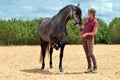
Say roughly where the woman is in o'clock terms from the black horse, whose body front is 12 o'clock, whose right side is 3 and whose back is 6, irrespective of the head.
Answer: The woman is roughly at 11 o'clock from the black horse.

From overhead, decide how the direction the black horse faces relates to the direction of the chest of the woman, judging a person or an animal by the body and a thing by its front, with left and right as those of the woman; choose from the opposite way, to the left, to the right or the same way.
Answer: to the left

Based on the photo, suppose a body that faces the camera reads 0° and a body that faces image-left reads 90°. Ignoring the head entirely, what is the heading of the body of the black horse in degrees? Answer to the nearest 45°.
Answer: approximately 315°

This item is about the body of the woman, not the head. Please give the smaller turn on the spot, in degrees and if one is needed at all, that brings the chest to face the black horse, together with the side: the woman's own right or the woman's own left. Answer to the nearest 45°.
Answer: approximately 45° to the woman's own right

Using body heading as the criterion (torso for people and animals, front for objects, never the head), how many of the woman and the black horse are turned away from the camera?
0

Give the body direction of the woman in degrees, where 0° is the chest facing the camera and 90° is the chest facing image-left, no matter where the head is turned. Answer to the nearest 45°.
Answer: approximately 45°
